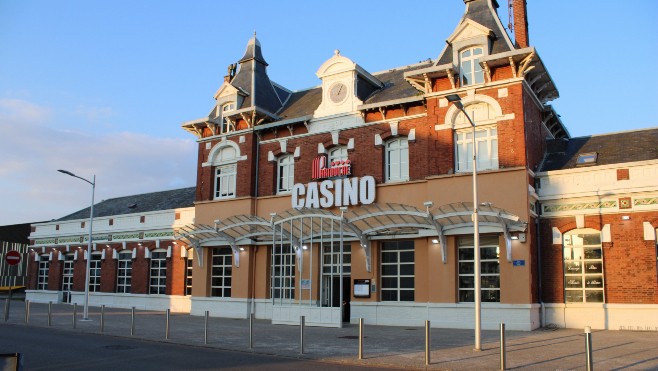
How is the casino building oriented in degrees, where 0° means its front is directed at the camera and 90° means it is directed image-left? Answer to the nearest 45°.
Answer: approximately 45°

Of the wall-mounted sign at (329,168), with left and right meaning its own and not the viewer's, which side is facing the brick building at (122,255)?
right

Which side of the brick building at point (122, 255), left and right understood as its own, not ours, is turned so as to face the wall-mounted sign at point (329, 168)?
left
